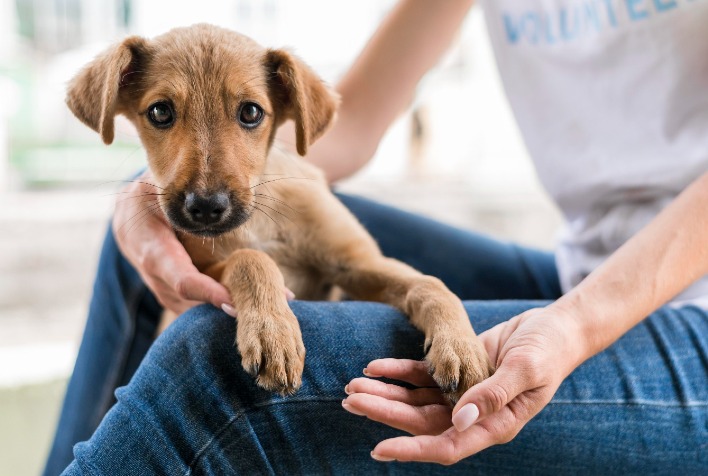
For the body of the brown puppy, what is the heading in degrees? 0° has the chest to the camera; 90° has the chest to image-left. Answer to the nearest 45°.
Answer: approximately 0°
